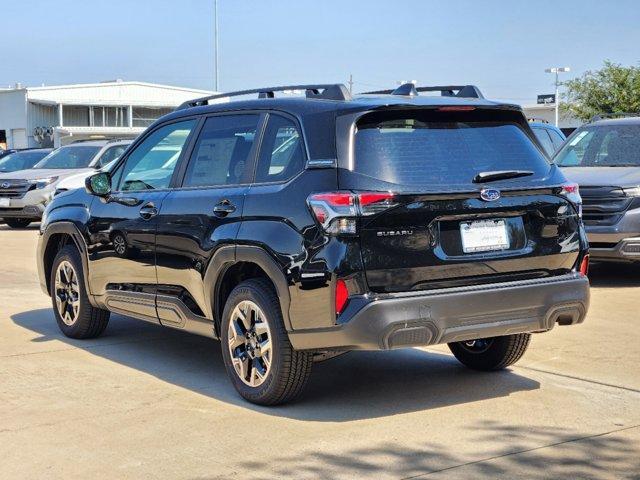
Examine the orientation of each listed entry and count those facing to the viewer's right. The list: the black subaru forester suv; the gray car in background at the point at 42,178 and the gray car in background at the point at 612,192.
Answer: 0

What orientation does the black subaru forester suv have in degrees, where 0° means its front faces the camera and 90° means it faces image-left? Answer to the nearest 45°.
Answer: approximately 135°

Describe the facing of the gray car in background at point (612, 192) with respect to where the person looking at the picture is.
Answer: facing the viewer and to the left of the viewer

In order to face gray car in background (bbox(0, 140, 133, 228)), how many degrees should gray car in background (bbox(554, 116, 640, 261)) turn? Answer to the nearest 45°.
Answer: approximately 90° to its right

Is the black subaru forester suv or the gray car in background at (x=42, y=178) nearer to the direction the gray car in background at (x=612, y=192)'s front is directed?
the black subaru forester suv

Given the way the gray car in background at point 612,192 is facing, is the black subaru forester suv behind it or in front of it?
in front

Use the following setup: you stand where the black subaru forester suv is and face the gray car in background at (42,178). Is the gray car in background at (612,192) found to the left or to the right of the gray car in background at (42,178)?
right

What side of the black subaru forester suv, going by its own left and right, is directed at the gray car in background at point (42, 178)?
front

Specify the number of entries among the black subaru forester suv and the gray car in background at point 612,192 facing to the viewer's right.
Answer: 0

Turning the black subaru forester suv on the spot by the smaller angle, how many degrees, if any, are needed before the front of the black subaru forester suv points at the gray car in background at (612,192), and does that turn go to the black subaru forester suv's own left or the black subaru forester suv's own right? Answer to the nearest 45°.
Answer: approximately 90° to the black subaru forester suv's own right

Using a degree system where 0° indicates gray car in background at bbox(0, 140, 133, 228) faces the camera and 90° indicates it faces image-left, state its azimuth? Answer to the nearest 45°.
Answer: approximately 45°

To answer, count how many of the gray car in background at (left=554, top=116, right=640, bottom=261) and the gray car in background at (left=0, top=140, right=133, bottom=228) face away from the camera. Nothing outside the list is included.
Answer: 0

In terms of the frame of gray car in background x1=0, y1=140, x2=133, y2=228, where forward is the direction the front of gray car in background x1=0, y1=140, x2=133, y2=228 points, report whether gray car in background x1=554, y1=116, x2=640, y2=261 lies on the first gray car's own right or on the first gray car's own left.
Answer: on the first gray car's own left

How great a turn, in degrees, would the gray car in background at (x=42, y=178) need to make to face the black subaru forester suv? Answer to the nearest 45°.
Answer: approximately 45° to its left
